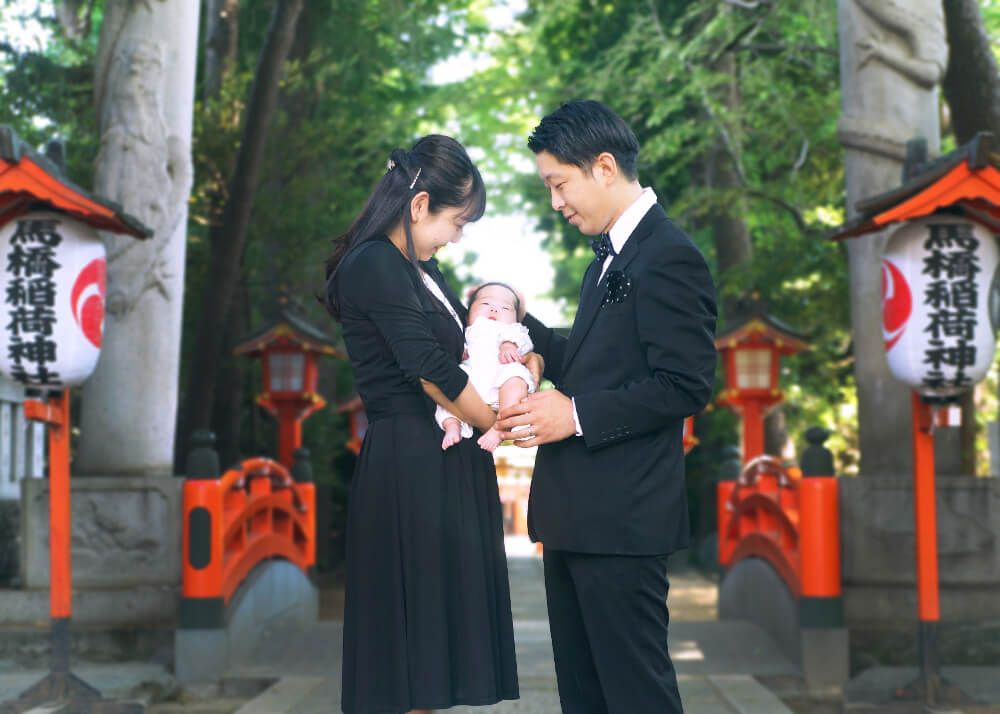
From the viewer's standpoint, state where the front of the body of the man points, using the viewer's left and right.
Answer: facing to the left of the viewer

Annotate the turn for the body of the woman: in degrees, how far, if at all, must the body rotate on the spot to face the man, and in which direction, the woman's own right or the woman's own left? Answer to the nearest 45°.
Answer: approximately 45° to the woman's own right

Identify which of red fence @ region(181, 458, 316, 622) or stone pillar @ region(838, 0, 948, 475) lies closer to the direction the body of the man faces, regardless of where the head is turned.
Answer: the red fence

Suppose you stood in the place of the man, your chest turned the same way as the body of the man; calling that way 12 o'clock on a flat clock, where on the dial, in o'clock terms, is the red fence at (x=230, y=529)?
The red fence is roughly at 2 o'clock from the man.

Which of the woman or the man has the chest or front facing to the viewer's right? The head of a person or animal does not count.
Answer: the woman

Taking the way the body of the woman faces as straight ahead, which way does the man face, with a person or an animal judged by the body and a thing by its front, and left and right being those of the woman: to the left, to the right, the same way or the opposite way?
the opposite way

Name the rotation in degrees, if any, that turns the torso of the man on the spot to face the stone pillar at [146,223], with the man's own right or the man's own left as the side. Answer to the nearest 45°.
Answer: approximately 45° to the man's own right

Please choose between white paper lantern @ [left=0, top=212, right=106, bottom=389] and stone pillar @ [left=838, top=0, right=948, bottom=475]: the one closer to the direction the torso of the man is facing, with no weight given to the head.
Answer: the white paper lantern

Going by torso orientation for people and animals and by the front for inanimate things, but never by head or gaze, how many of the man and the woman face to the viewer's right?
1

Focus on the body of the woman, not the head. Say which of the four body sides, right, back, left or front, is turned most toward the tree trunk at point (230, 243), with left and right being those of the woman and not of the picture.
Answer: left

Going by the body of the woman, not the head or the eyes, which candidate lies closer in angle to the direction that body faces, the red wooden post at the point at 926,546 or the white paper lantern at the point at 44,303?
the red wooden post

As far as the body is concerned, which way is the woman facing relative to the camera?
to the viewer's right
